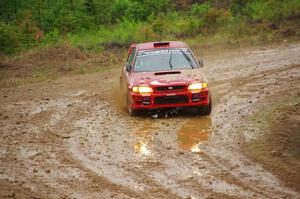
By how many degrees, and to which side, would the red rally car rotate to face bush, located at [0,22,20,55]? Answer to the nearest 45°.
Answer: approximately 135° to its right

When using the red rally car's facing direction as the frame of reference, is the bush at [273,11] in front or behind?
behind

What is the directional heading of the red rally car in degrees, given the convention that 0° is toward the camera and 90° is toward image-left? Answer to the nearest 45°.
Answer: approximately 0°
